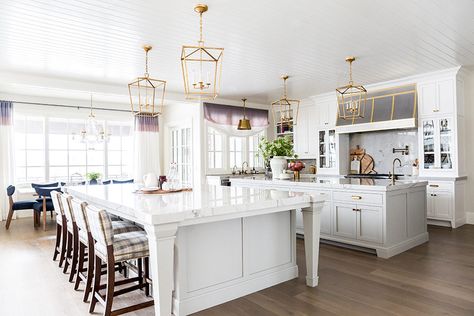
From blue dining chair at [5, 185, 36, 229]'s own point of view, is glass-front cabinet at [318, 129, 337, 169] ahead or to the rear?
ahead

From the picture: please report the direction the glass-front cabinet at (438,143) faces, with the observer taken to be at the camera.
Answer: facing the viewer

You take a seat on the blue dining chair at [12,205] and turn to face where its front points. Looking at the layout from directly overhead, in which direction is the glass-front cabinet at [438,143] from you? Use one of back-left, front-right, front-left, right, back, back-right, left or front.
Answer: front-right

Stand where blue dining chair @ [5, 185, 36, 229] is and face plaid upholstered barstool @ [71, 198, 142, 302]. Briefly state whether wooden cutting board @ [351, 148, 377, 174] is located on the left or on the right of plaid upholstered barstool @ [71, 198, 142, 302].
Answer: left

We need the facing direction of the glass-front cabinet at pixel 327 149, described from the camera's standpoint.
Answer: facing the viewer

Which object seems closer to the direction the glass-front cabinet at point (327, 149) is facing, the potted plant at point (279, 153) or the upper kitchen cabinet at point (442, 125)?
the potted plant

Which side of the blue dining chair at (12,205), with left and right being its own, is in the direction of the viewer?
right

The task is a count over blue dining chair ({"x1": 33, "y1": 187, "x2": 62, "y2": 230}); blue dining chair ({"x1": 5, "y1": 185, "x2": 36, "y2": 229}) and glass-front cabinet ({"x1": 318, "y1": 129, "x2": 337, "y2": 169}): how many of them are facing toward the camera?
1

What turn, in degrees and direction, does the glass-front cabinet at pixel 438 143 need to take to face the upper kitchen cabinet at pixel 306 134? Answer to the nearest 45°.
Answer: approximately 90° to its right

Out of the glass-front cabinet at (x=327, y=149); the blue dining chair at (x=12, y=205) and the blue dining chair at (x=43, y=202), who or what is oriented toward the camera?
the glass-front cabinet

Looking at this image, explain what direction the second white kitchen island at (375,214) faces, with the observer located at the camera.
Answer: facing the viewer and to the left of the viewer

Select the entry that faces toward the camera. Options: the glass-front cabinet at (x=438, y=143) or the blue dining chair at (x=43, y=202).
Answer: the glass-front cabinet

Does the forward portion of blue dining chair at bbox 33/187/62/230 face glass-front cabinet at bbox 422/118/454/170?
no

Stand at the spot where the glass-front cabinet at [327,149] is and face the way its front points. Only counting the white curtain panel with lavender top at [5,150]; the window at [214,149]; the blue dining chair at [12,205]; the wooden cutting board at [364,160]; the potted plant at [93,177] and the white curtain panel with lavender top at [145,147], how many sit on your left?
1

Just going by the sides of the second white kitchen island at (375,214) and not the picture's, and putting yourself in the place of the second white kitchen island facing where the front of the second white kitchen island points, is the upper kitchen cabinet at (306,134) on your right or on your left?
on your right

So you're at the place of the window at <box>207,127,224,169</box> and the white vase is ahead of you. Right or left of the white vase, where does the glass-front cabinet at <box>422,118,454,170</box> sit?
left
